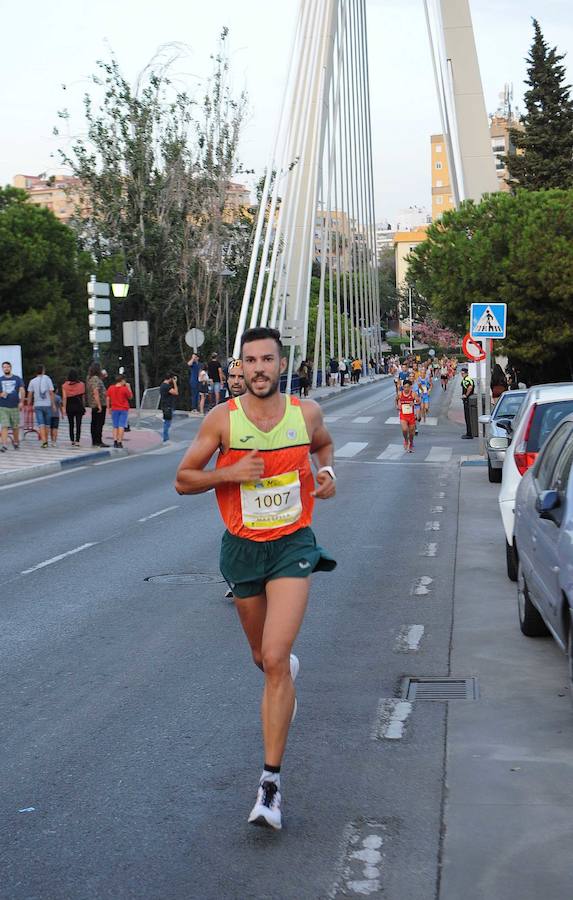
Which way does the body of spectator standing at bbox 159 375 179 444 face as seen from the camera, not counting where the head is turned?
to the viewer's right

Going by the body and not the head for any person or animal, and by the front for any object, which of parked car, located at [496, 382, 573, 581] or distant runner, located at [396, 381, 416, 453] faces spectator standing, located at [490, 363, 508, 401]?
the parked car

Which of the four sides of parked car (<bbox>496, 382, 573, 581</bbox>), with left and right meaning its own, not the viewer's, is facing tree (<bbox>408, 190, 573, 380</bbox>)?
front

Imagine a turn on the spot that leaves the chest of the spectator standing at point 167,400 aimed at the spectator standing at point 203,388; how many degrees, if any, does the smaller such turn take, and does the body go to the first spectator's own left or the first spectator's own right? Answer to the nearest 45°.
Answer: approximately 90° to the first spectator's own left

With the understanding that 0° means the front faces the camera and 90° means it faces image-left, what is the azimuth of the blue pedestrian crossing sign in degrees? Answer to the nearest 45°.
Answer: approximately 0°

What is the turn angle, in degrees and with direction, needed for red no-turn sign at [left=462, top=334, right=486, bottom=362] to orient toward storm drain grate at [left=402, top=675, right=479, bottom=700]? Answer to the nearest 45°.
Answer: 0° — it already faces it

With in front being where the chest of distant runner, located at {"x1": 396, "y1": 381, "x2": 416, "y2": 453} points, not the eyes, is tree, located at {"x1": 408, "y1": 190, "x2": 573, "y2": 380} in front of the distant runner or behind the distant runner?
behind

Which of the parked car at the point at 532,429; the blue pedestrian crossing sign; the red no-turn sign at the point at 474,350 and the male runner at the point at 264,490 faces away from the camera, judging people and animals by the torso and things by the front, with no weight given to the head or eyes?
the parked car

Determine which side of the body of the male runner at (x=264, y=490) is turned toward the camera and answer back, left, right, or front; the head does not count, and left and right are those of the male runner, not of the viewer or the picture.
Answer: front

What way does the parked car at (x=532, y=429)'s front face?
away from the camera

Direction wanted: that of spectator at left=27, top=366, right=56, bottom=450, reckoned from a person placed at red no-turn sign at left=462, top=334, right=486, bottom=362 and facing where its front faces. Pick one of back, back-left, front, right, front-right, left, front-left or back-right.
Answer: right

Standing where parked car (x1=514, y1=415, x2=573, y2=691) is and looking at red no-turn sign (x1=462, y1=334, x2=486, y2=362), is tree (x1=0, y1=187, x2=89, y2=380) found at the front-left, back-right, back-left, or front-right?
front-left

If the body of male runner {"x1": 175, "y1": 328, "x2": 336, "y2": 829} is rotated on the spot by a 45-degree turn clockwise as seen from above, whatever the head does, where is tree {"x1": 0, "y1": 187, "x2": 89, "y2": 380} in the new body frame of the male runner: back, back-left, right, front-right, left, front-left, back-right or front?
back-right

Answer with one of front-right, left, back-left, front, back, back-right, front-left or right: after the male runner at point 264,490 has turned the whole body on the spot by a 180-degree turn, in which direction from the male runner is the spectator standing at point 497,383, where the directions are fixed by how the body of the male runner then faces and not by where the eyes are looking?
front
